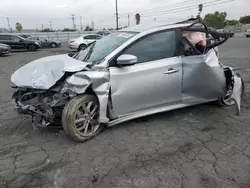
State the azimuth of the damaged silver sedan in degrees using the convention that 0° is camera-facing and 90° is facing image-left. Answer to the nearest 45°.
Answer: approximately 45°

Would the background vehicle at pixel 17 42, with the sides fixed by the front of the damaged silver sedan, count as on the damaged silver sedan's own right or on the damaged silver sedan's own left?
on the damaged silver sedan's own right
